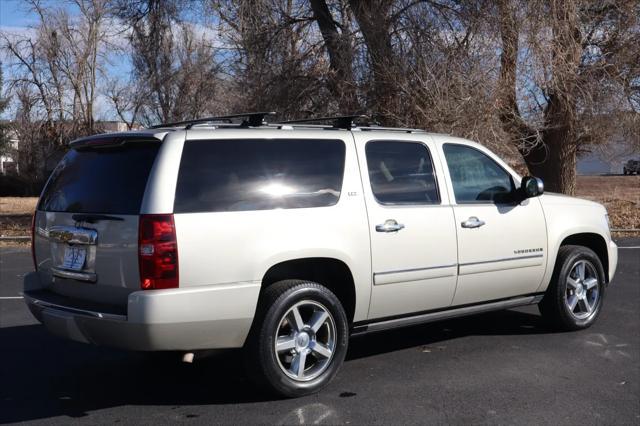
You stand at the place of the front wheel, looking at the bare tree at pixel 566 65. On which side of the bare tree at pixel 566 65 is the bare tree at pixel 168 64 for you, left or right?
left

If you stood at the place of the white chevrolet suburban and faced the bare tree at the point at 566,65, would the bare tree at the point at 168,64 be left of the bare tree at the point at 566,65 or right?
left

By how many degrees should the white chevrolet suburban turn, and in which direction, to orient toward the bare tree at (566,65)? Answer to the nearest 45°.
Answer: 0° — it already faces it

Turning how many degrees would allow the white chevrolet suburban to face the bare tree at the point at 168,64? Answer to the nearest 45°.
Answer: approximately 45° to its left

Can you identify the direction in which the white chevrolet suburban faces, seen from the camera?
facing away from the viewer and to the right of the viewer

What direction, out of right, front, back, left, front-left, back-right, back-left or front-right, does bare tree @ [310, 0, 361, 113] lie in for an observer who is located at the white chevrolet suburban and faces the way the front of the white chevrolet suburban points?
front-left
